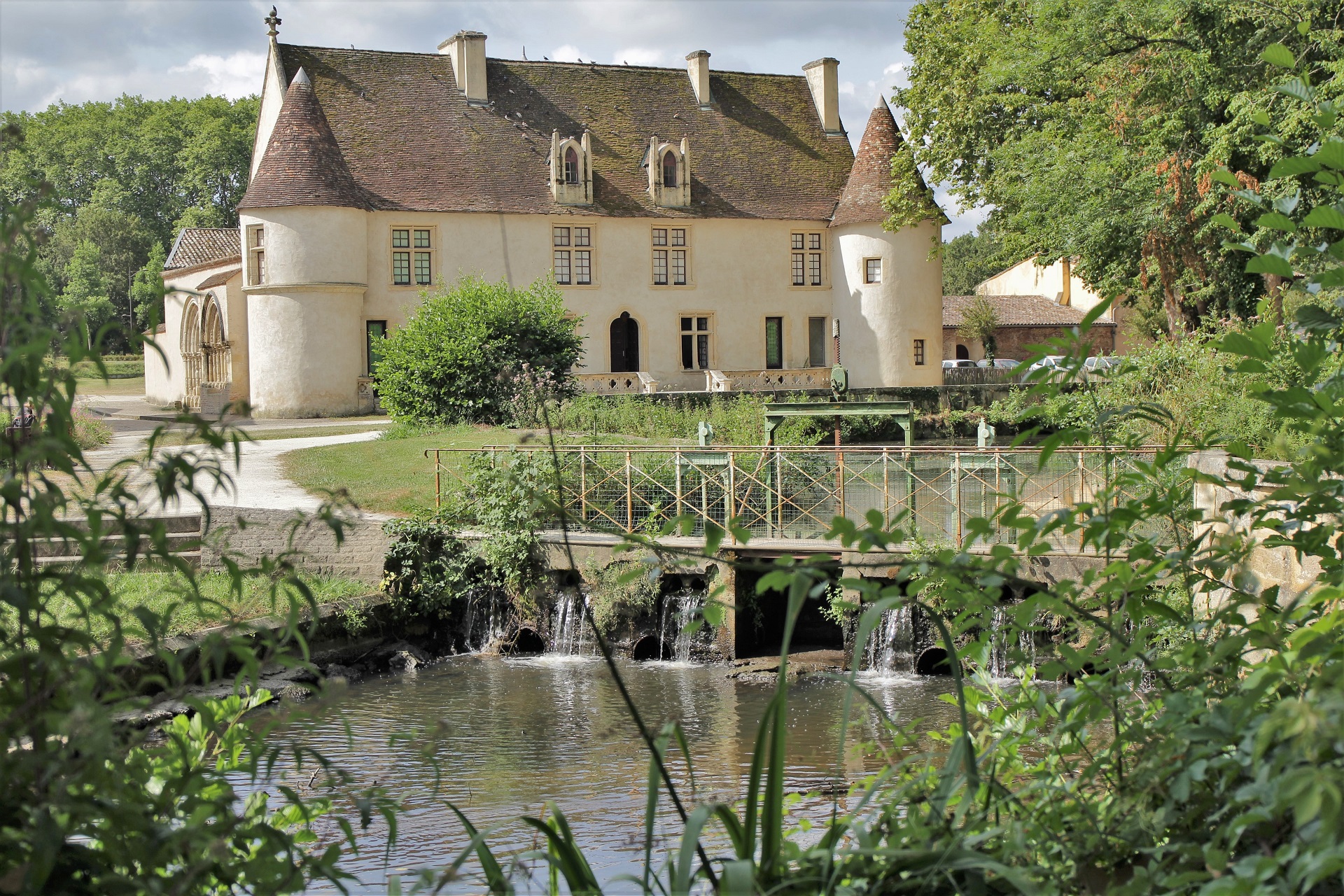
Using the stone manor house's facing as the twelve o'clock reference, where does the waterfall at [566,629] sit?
The waterfall is roughly at 12 o'clock from the stone manor house.

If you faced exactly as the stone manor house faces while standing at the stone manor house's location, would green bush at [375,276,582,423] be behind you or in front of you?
in front

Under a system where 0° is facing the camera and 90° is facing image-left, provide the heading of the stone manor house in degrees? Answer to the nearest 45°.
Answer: approximately 0°

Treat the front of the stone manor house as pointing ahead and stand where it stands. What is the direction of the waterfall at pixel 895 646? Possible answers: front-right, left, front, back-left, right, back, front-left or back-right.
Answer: front

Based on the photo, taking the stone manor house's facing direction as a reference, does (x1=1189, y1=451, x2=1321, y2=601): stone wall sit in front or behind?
in front

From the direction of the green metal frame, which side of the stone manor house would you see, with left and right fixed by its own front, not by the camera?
front

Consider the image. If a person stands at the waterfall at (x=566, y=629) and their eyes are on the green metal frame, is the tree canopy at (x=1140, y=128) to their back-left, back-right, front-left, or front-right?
front-left

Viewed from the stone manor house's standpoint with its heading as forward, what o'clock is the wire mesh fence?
The wire mesh fence is roughly at 12 o'clock from the stone manor house.

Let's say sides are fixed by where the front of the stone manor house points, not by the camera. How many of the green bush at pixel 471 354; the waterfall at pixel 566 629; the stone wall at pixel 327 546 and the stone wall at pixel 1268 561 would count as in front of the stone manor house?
4

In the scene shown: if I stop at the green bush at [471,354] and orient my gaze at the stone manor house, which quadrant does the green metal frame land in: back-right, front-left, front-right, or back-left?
back-right

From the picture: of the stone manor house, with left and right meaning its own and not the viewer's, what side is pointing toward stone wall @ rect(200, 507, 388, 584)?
front
